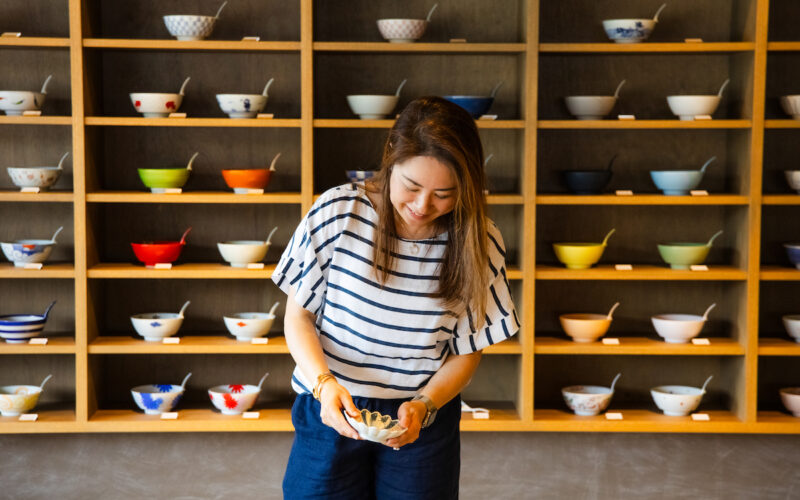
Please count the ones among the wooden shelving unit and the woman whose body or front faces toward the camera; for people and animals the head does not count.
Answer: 2

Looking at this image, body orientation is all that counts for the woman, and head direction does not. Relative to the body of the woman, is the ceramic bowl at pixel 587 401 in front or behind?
behind

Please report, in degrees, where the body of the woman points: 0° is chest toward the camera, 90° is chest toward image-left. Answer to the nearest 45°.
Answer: approximately 0°

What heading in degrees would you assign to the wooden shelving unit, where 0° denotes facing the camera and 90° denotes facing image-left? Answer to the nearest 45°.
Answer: approximately 0°

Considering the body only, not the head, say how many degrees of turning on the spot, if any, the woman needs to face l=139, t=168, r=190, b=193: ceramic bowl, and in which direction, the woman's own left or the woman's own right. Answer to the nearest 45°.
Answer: approximately 135° to the woman's own right
